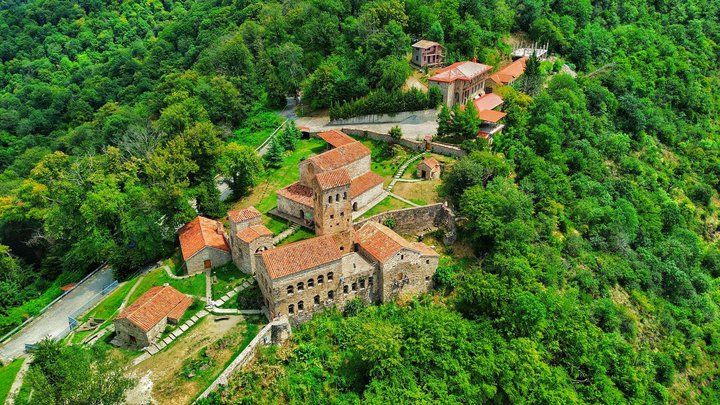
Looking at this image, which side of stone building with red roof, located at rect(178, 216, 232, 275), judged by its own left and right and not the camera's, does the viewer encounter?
front

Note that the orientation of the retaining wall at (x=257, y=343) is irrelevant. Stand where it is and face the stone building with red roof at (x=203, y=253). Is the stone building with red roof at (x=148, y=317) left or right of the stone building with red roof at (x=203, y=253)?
left

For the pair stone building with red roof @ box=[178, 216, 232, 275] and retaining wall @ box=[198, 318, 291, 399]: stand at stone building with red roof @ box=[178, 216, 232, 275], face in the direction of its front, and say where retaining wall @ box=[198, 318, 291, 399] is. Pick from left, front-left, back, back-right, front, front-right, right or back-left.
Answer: front

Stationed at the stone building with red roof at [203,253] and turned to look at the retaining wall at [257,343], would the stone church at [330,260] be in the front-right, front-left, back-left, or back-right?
front-left

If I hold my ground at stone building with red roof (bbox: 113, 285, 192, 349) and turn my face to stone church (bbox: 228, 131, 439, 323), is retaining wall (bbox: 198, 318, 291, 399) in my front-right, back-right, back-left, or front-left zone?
front-right

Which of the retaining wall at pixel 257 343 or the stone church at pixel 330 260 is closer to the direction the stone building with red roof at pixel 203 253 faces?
the retaining wall

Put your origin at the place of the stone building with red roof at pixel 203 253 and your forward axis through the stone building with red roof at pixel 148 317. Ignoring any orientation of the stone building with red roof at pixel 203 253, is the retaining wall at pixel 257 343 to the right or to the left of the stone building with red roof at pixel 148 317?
left

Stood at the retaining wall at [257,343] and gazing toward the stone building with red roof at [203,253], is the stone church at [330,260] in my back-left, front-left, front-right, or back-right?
front-right

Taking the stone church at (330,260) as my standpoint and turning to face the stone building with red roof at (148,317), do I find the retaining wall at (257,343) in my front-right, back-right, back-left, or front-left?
front-left

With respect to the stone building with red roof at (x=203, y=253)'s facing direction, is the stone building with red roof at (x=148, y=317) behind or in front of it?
in front

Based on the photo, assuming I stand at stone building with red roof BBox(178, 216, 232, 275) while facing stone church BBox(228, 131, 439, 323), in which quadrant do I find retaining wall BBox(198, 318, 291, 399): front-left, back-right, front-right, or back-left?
front-right

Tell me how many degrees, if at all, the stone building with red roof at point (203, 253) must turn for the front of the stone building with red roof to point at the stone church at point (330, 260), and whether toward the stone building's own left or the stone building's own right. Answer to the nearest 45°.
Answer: approximately 45° to the stone building's own left
